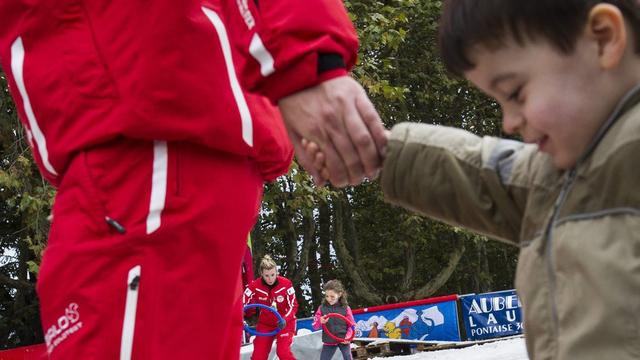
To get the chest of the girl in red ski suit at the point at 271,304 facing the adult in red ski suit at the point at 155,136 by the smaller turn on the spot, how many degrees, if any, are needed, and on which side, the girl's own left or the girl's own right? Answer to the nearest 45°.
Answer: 0° — they already face them

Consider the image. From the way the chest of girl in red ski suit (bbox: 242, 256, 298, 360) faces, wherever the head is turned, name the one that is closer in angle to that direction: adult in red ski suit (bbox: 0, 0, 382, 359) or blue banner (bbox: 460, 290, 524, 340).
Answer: the adult in red ski suit

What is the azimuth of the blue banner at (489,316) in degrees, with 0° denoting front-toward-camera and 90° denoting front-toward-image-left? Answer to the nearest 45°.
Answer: approximately 0°

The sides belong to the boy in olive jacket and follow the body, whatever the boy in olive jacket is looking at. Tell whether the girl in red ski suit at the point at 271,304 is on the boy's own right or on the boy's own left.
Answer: on the boy's own right

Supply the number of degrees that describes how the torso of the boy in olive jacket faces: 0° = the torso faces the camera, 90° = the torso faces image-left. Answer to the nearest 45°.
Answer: approximately 45°

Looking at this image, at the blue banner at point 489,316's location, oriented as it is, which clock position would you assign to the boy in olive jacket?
The boy in olive jacket is roughly at 12 o'clock from the blue banner.

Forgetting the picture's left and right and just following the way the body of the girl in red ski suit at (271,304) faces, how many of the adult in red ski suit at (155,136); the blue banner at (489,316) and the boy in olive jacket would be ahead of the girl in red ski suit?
2
